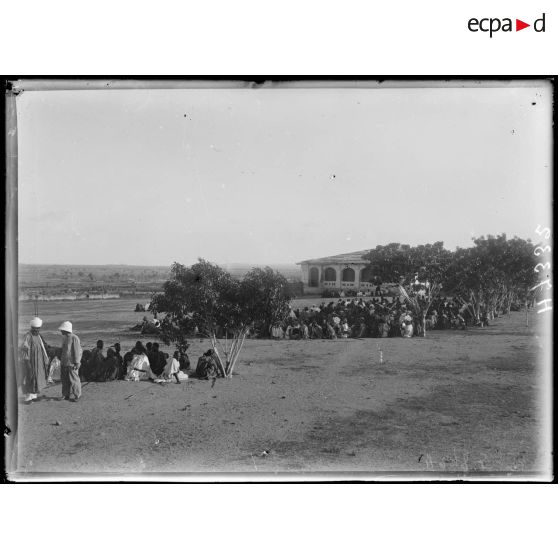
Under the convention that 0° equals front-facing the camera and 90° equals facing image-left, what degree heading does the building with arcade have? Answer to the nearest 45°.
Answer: approximately 0°

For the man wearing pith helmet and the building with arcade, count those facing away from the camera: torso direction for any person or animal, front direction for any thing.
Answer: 0
